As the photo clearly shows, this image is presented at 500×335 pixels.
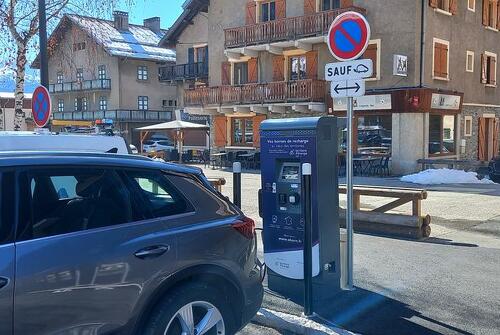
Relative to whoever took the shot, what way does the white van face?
facing to the right of the viewer

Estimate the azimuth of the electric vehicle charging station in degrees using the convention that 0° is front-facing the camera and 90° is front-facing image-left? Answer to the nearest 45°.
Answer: approximately 45°

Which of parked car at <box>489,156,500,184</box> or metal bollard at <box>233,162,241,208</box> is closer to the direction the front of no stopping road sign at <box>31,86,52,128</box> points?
the metal bollard

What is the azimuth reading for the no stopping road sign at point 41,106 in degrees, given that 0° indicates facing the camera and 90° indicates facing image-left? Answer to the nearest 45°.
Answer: approximately 315°

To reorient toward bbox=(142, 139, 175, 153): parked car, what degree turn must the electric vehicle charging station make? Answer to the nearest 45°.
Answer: approximately 135° to its right

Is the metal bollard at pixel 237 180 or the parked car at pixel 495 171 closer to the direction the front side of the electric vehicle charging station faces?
the metal bollard

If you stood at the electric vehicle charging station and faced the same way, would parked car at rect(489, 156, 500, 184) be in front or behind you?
behind

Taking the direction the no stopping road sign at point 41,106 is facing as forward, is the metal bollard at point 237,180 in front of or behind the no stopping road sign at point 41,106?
in front
